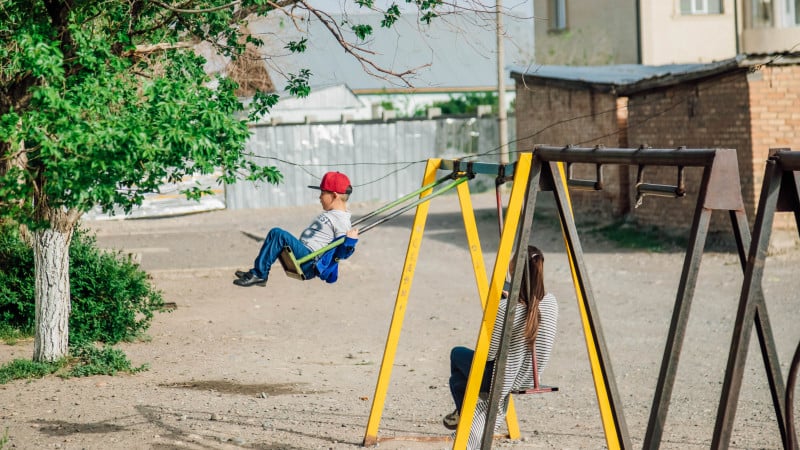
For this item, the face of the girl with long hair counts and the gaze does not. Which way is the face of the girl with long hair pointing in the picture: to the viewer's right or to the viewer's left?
to the viewer's left

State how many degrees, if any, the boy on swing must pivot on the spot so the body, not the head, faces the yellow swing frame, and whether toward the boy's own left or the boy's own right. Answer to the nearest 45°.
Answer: approximately 135° to the boy's own left

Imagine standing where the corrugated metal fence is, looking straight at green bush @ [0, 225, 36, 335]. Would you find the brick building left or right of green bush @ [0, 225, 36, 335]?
left

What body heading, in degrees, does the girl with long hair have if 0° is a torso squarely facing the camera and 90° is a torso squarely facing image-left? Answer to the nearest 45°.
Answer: approximately 135°

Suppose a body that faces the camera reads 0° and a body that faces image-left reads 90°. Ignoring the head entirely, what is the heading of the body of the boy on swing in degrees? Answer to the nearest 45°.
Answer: approximately 90°

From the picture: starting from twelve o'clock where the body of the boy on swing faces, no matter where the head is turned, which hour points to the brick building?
The brick building is roughly at 4 o'clock from the boy on swing.

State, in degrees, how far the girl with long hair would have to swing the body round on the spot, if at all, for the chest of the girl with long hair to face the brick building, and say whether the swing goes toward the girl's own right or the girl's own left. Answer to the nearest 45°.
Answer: approximately 45° to the girl's own right

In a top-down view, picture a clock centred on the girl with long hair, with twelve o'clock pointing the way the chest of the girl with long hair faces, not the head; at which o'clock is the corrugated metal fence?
The corrugated metal fence is roughly at 1 o'clock from the girl with long hair.
